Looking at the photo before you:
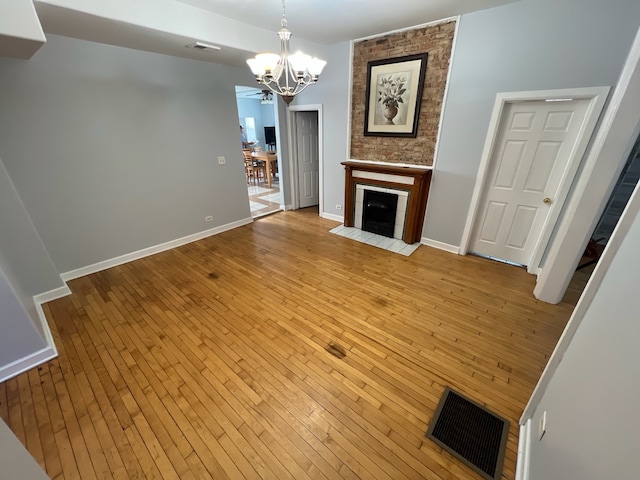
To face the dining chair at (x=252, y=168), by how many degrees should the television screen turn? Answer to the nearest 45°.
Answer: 0° — it already faces it

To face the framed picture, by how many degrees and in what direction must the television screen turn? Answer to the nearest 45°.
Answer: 0° — it already faces it

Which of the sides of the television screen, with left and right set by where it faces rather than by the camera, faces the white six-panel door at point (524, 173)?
front

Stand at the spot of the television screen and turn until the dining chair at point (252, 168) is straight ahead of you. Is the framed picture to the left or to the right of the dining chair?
left

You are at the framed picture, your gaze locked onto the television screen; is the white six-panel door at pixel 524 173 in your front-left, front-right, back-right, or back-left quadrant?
back-right

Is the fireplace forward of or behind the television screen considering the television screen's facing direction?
forward

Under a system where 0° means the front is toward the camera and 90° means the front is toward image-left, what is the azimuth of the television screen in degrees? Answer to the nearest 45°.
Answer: approximately 0°
